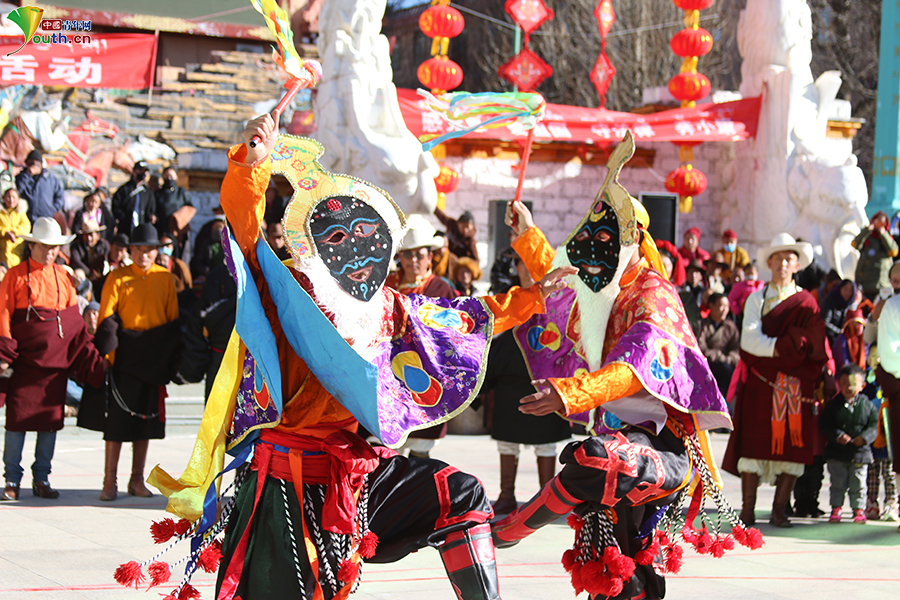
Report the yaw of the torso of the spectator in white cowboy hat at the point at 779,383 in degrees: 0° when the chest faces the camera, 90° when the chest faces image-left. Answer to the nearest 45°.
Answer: approximately 0°

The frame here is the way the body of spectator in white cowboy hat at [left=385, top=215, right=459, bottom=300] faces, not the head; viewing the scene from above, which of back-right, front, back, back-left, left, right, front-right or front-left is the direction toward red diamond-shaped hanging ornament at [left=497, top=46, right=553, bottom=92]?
back

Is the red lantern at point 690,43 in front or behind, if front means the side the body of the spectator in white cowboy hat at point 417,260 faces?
behind

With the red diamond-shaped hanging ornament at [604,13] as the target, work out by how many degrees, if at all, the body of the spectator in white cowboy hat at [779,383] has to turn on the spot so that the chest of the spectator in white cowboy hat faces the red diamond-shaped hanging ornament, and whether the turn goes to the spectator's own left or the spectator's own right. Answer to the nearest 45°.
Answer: approximately 180°

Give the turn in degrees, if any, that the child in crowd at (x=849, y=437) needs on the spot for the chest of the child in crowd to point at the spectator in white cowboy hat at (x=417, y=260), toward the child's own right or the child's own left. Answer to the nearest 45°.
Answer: approximately 90° to the child's own right

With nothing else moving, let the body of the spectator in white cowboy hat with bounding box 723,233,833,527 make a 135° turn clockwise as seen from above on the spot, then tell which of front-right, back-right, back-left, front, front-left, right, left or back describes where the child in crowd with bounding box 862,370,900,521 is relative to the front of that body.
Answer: right

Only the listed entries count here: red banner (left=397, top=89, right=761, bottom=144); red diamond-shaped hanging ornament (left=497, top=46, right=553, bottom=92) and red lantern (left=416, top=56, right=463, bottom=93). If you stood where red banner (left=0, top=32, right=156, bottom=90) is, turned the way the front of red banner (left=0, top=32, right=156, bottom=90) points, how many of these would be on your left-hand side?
3

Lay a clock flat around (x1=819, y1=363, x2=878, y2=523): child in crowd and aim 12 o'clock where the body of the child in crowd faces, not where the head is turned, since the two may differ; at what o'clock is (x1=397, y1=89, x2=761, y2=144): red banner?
The red banner is roughly at 5 o'clock from the child in crowd.

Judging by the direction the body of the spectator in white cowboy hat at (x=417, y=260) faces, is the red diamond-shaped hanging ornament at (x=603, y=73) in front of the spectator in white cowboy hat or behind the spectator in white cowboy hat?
behind
